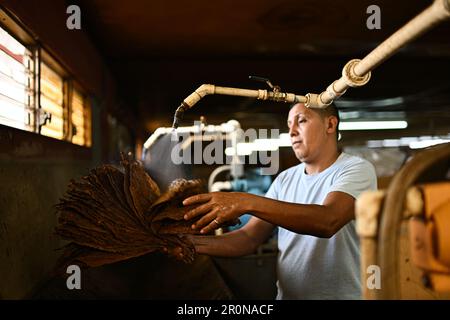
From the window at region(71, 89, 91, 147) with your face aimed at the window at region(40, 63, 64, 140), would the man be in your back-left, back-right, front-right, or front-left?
front-left

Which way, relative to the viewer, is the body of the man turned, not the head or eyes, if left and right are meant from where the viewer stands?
facing the viewer and to the left of the viewer

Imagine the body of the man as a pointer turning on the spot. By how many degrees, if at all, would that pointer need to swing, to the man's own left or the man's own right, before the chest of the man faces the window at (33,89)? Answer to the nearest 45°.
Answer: approximately 45° to the man's own right
